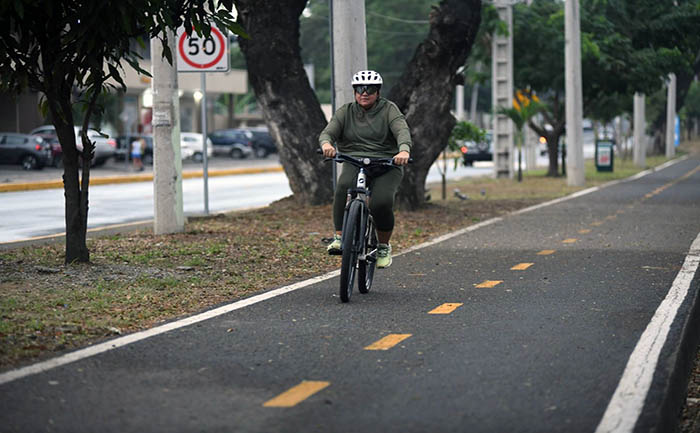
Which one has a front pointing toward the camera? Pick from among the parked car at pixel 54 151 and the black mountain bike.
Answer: the black mountain bike

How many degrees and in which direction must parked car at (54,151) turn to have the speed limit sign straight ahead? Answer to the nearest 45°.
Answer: approximately 135° to its left

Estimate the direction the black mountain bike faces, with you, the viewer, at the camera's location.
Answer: facing the viewer

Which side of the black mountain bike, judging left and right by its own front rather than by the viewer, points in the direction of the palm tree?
back

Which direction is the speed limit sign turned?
toward the camera

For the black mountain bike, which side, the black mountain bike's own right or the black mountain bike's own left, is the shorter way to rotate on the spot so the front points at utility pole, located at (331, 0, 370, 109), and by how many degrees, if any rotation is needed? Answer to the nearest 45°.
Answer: approximately 180°

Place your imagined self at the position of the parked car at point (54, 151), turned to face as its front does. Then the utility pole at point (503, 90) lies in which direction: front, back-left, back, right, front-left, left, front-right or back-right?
back

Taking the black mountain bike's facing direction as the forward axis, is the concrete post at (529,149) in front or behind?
behind
